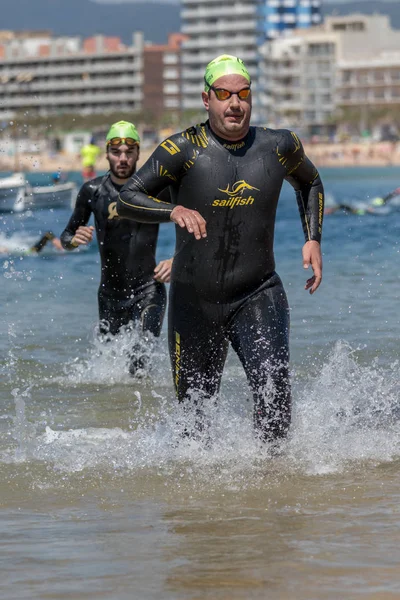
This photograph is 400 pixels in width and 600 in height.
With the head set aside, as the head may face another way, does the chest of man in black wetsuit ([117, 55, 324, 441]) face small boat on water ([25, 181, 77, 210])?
no

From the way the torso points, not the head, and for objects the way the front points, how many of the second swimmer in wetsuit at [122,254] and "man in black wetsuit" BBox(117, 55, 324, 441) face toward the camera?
2

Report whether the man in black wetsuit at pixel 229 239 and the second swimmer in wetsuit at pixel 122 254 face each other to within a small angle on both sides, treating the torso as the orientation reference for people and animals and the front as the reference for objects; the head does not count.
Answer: no

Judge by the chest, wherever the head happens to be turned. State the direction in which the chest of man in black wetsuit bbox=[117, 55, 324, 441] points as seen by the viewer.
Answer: toward the camera

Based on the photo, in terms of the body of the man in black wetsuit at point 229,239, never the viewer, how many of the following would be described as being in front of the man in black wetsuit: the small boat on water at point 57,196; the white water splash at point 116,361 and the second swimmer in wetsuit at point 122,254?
0

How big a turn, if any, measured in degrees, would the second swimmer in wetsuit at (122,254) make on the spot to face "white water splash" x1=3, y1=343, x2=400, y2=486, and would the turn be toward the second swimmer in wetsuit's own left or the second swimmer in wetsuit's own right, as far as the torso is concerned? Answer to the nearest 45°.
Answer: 0° — they already face it

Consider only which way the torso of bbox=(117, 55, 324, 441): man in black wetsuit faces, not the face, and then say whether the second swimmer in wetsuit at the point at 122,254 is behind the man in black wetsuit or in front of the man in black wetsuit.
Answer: behind

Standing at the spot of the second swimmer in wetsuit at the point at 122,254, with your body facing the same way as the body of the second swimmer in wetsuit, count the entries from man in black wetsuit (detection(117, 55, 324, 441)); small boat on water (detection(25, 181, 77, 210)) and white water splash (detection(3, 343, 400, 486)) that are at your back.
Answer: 1

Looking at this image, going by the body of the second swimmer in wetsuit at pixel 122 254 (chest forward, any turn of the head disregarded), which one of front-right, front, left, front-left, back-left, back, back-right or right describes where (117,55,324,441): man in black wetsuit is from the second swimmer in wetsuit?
front

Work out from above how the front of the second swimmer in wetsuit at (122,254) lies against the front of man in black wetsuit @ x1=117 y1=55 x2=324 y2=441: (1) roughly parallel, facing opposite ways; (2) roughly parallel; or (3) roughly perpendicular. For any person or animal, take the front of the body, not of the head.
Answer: roughly parallel

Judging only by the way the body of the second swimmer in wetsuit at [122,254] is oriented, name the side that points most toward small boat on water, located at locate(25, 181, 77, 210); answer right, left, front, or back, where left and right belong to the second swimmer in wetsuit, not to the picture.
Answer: back

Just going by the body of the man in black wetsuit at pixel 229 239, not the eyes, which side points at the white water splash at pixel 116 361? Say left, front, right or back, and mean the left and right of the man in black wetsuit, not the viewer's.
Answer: back

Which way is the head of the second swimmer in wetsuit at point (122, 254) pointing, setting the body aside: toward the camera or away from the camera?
toward the camera
